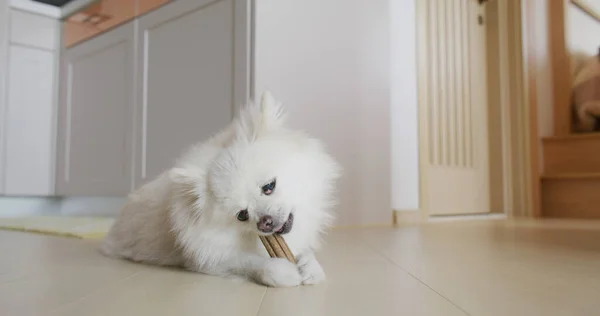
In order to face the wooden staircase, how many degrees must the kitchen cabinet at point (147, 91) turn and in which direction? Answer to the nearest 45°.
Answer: approximately 135° to its left

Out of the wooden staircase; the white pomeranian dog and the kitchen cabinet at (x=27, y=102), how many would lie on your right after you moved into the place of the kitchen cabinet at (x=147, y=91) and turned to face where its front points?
1

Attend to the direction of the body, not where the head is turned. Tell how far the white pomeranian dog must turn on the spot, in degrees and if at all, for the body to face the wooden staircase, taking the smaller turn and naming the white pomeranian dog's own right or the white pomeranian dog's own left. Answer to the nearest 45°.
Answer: approximately 90° to the white pomeranian dog's own left

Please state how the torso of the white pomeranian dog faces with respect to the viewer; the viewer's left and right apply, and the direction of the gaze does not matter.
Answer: facing the viewer and to the right of the viewer

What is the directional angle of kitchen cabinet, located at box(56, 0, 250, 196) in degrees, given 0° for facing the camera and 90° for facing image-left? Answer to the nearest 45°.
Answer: approximately 45°

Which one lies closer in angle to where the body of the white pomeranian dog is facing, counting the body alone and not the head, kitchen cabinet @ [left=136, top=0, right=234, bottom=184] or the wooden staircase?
the wooden staircase

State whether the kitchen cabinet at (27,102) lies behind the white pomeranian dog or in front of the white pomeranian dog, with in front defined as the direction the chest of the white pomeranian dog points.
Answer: behind

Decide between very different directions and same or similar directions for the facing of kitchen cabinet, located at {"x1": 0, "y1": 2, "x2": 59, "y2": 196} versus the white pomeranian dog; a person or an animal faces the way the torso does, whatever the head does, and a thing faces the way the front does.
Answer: same or similar directions

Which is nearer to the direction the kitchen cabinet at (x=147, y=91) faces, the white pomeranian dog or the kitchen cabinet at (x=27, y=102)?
the white pomeranian dog

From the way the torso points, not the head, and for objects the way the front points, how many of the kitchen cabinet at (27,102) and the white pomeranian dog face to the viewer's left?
0

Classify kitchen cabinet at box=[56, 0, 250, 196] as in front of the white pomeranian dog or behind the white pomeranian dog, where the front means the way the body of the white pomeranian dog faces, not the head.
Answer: behind

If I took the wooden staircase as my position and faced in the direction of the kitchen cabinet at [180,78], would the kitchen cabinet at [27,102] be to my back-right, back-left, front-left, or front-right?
front-right

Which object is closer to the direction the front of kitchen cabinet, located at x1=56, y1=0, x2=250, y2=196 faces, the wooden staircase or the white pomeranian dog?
the white pomeranian dog

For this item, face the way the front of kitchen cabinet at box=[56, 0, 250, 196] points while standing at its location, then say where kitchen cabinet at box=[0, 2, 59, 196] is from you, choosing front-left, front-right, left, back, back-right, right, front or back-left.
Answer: right

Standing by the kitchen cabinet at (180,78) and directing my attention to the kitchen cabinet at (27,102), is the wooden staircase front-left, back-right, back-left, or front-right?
back-right
